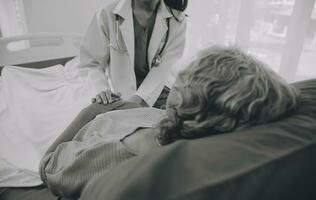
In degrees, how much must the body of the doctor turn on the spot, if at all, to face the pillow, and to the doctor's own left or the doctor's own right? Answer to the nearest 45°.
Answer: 0° — they already face it

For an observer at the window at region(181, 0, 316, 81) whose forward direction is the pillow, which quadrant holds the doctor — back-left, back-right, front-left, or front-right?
front-right

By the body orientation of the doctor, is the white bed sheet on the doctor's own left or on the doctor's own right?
on the doctor's own right

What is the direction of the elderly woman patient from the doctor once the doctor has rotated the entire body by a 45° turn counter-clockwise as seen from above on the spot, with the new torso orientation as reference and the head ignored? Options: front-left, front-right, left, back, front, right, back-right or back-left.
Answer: front-right

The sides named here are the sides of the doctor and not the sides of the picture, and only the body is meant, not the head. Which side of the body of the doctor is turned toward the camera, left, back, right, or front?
front

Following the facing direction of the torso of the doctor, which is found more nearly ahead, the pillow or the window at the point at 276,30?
the pillow

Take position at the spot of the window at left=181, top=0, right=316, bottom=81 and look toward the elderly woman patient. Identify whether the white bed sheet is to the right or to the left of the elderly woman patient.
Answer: right

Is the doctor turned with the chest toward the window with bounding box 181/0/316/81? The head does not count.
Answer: no
